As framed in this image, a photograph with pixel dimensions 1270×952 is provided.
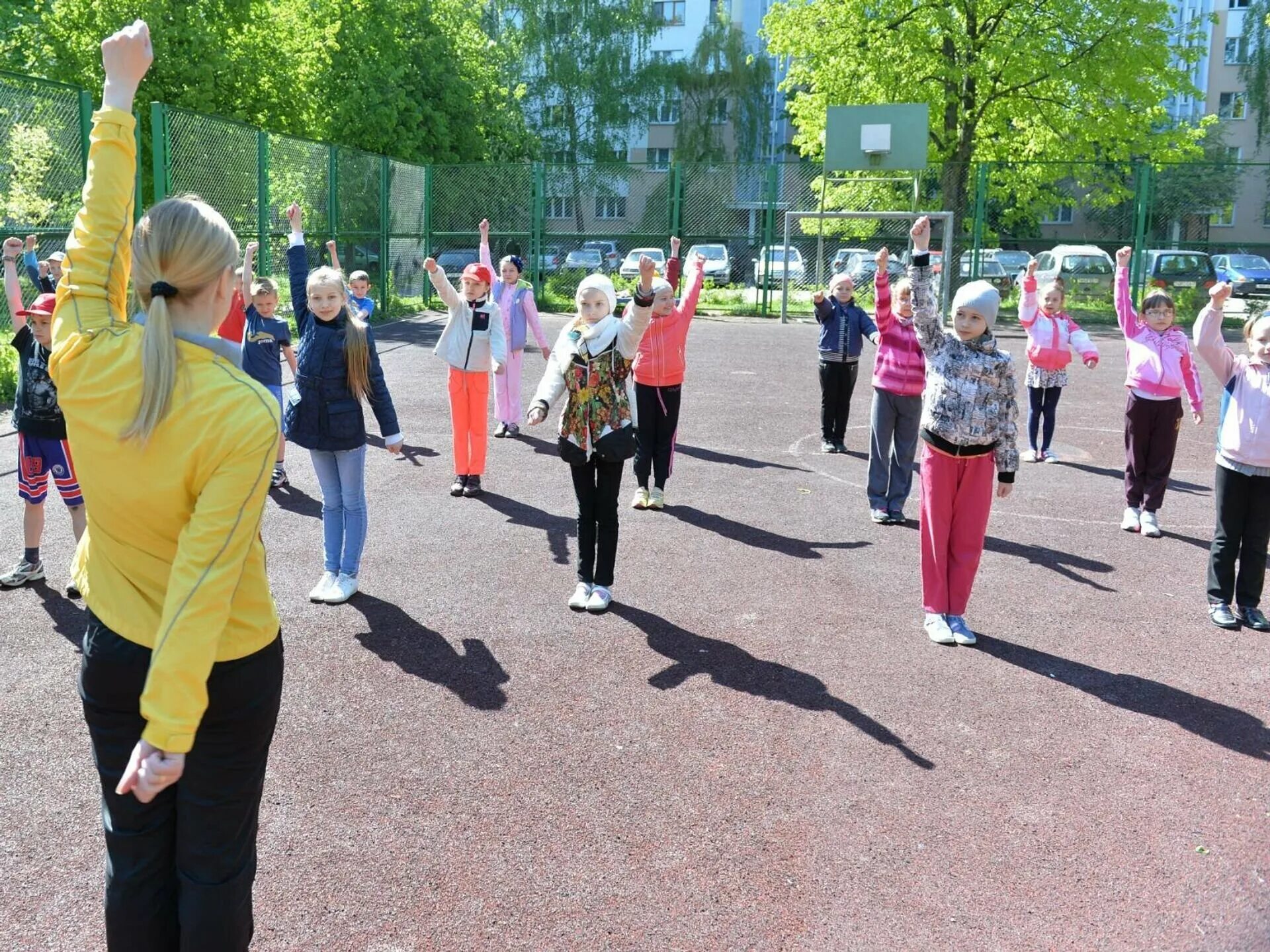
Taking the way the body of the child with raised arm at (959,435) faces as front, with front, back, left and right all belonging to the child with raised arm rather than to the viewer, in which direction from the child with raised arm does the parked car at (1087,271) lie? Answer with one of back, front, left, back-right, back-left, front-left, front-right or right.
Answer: back

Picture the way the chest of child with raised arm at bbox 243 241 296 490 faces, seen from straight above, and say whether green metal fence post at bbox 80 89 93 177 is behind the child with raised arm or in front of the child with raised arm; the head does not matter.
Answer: behind

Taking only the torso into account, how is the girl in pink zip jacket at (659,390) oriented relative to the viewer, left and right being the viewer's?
facing the viewer

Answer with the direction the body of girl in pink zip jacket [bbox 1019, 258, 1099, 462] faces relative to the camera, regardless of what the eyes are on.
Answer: toward the camera

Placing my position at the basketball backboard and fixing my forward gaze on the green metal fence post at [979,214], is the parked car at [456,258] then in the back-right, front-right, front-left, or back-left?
back-left

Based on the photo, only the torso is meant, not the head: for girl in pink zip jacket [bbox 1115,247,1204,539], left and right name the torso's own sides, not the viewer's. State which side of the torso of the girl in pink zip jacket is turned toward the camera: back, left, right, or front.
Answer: front

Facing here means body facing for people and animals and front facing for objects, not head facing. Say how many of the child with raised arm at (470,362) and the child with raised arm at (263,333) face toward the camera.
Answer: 2

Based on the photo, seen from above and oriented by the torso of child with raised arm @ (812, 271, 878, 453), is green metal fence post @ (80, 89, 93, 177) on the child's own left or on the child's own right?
on the child's own right

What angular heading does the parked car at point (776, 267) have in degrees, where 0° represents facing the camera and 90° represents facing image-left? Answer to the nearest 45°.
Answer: approximately 0°

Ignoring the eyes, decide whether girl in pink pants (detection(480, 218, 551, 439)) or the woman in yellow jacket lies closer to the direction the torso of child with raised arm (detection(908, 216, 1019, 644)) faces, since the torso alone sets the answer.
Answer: the woman in yellow jacket

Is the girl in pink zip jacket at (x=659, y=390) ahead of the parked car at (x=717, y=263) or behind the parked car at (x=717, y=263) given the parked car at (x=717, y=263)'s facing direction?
ahead

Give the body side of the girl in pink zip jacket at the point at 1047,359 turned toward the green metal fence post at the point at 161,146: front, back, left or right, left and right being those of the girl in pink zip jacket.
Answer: right
